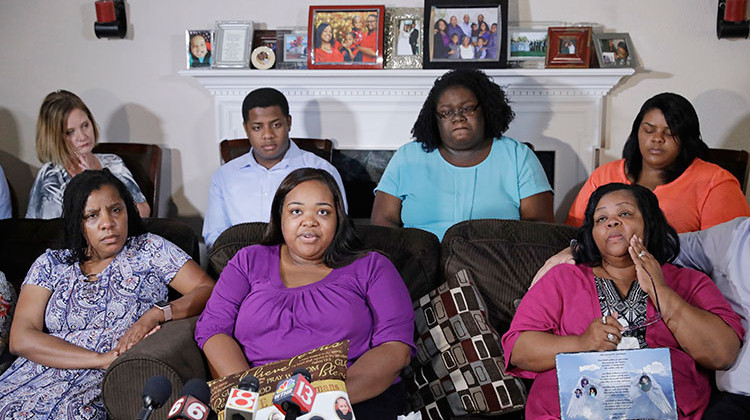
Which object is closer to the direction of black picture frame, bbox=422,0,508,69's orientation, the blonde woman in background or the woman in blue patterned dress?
the woman in blue patterned dress

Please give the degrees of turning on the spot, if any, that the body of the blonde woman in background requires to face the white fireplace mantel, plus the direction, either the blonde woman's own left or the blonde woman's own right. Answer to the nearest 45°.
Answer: approximately 45° to the blonde woman's own left

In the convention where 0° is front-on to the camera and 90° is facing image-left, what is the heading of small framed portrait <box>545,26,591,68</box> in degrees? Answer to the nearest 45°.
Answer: approximately 0°

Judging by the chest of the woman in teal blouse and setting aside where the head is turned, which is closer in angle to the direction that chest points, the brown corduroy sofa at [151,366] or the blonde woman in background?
the brown corduroy sofa

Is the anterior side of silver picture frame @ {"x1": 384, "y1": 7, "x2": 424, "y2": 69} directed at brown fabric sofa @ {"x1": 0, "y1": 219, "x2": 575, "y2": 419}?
yes

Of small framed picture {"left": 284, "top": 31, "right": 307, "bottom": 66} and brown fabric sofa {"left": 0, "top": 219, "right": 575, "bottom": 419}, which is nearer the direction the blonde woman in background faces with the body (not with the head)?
the brown fabric sofa

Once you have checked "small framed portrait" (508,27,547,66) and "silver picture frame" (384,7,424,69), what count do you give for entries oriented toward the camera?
2

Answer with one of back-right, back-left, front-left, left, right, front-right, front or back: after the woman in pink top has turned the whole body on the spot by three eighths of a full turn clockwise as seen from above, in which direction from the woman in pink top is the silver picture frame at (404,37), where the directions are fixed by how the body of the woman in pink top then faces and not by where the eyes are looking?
front

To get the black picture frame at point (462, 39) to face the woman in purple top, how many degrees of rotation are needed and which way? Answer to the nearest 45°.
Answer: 0° — it already faces them

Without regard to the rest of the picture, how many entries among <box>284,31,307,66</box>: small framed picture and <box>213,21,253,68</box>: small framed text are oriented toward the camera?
2
